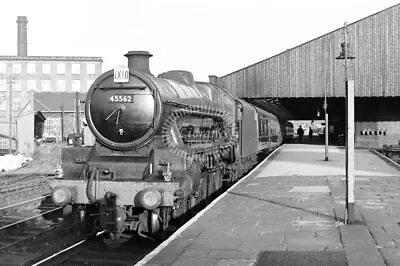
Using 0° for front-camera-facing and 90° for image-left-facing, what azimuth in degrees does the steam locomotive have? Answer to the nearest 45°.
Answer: approximately 45°

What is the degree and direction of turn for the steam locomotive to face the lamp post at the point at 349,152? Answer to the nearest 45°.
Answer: approximately 45° to its left
